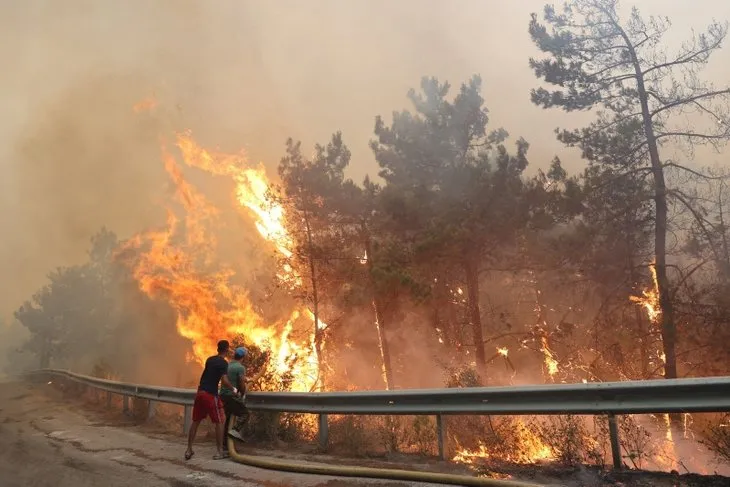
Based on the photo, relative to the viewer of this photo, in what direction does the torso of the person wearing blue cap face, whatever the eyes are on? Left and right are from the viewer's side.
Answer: facing away from the viewer and to the right of the viewer

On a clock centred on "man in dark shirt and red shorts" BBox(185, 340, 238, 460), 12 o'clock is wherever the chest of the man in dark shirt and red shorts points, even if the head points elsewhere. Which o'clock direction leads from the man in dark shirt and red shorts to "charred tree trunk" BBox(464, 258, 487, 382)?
The charred tree trunk is roughly at 12 o'clock from the man in dark shirt and red shorts.

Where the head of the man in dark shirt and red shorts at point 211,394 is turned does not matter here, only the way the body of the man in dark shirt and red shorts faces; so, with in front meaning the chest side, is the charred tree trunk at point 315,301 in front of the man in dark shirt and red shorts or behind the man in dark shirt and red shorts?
in front

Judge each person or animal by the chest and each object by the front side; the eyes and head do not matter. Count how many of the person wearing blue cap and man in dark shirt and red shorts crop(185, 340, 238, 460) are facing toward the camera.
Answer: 0

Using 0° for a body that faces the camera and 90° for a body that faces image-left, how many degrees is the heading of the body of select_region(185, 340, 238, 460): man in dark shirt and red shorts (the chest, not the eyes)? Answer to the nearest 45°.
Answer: approximately 225°

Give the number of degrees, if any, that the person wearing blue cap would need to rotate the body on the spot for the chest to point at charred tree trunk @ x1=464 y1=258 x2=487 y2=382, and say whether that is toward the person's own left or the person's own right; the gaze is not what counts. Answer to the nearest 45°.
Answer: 0° — they already face it
